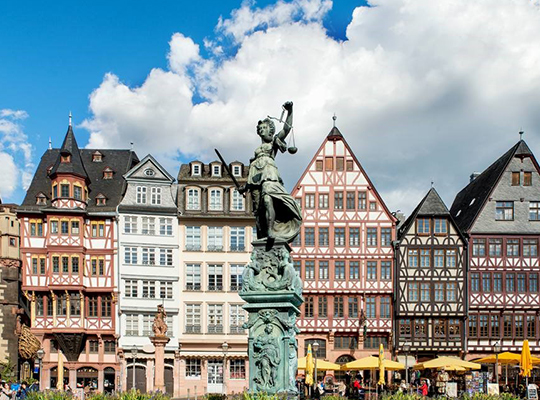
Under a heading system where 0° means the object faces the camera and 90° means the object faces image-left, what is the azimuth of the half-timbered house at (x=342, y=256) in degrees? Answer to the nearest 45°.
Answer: approximately 0°

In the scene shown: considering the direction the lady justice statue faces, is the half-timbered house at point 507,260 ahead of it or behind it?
behind

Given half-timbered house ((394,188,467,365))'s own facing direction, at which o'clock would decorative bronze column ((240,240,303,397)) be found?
The decorative bronze column is roughly at 12 o'clock from the half-timbered house.

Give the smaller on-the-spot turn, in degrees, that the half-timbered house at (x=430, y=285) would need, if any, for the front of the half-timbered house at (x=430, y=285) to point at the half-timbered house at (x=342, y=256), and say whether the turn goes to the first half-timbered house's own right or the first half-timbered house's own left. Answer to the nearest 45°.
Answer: approximately 90° to the first half-timbered house's own right

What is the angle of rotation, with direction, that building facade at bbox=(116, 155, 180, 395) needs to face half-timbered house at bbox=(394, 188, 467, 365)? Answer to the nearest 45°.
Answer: approximately 90° to its left
